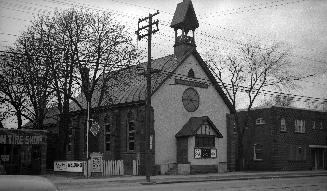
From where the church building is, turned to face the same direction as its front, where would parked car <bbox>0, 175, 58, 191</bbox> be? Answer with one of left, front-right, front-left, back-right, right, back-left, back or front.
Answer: front-right

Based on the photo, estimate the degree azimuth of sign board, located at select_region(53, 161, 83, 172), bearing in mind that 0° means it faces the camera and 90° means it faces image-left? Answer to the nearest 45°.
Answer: approximately 0°

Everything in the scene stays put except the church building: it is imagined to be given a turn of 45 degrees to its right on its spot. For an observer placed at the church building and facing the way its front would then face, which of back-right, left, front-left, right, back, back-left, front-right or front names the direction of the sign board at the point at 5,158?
front-right

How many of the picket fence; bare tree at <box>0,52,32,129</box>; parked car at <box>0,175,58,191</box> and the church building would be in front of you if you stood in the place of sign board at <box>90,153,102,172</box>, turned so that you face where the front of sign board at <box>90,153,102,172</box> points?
1

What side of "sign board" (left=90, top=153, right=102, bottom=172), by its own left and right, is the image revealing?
front

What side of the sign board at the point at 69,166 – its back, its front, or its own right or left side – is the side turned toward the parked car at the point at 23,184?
front

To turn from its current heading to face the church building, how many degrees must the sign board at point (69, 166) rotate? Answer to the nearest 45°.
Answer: approximately 135° to its left

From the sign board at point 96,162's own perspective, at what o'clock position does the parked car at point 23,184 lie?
The parked car is roughly at 12 o'clock from the sign board.

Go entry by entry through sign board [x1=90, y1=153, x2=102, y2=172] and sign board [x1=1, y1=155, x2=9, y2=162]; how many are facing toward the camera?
2

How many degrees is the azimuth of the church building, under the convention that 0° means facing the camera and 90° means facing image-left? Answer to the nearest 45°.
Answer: approximately 315°

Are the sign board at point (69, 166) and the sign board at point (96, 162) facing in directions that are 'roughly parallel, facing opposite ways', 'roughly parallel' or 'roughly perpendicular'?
roughly parallel

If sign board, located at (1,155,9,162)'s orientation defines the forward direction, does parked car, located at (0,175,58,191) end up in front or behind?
in front

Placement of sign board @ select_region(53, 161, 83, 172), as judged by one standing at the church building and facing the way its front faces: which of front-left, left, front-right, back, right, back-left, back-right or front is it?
right
